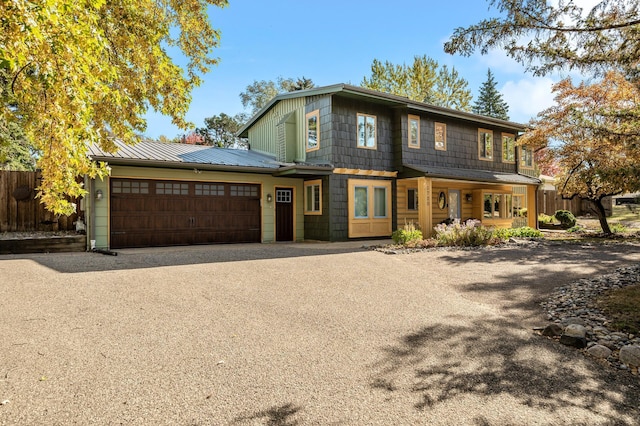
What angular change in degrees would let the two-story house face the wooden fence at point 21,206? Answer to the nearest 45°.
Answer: approximately 135° to its right

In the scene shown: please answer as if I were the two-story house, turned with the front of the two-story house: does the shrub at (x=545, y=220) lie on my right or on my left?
on my left

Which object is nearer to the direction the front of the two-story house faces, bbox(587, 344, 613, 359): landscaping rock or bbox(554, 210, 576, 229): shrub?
the landscaping rock

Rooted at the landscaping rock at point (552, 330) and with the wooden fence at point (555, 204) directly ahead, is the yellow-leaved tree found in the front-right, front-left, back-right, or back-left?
back-left

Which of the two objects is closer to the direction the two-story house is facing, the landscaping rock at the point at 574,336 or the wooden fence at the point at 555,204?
the landscaping rock

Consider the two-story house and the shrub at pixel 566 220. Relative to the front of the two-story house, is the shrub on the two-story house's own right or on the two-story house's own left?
on the two-story house's own left

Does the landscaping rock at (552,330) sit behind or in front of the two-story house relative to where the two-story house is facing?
in front

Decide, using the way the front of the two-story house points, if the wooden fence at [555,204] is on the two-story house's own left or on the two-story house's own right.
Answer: on the two-story house's own left

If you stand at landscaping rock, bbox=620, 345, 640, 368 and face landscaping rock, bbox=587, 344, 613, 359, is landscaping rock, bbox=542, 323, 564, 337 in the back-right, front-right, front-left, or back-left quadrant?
front-right

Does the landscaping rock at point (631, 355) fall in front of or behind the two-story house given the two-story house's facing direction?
in front

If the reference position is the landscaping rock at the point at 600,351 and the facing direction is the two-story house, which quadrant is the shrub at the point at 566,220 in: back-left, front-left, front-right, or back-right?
front-right

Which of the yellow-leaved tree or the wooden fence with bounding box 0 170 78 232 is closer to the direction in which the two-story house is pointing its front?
the yellow-leaved tree

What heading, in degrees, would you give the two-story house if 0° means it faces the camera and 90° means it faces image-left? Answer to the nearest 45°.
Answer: approximately 315°

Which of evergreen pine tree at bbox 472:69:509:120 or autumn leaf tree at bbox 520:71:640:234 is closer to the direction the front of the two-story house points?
the autumn leaf tree

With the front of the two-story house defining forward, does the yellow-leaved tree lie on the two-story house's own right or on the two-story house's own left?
on the two-story house's own right

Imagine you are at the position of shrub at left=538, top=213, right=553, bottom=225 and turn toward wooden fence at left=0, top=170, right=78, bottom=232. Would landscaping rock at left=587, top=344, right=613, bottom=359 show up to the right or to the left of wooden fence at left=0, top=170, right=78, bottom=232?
left

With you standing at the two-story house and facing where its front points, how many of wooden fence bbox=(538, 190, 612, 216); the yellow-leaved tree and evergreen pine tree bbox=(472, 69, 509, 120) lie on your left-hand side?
2

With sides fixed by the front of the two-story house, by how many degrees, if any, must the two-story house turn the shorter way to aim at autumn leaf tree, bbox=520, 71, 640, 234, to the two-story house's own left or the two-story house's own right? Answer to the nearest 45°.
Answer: approximately 45° to the two-story house's own left

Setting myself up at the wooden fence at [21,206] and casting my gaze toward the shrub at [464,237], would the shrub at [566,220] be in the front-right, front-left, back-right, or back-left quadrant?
front-left
